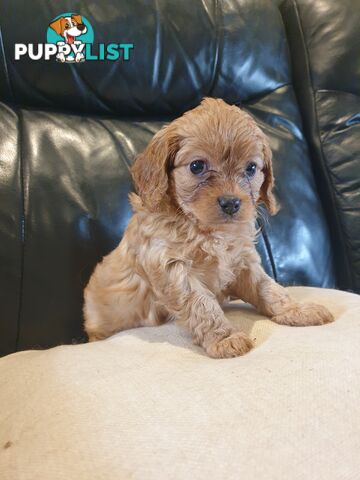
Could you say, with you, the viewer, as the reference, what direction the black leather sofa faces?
facing the viewer
